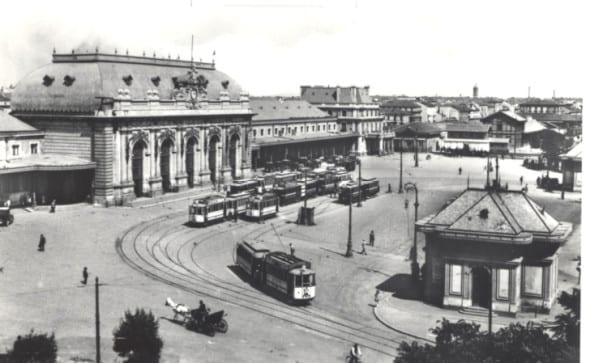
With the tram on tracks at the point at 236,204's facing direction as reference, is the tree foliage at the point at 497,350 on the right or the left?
on its left

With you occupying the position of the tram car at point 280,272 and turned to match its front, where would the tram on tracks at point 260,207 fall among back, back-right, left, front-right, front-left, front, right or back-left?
back-left

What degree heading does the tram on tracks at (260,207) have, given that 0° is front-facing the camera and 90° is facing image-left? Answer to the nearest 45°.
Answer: approximately 45°

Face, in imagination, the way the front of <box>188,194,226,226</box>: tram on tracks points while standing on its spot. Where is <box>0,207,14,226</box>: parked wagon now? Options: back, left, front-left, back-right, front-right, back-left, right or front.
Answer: front-right

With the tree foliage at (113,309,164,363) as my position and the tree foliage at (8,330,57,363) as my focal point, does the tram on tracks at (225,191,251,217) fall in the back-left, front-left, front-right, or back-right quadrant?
back-right

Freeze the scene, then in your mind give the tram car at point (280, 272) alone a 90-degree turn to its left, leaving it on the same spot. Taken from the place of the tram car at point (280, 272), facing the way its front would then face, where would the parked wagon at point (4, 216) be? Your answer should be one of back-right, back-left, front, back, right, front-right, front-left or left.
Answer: left

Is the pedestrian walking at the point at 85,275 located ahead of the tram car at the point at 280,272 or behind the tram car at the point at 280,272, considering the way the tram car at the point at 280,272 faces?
behind

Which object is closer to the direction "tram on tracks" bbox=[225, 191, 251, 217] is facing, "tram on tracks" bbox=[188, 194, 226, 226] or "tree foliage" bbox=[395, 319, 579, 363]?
the tram on tracks
